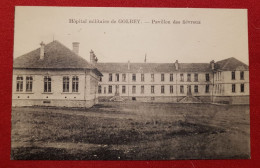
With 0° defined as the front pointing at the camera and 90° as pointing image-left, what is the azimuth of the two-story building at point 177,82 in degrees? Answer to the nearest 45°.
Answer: approximately 0°
